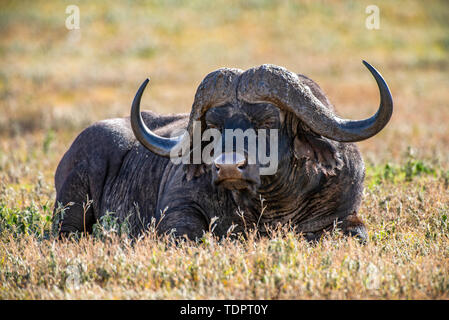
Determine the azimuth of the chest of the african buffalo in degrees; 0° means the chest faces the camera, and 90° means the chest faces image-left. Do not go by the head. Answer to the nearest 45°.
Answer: approximately 315°
